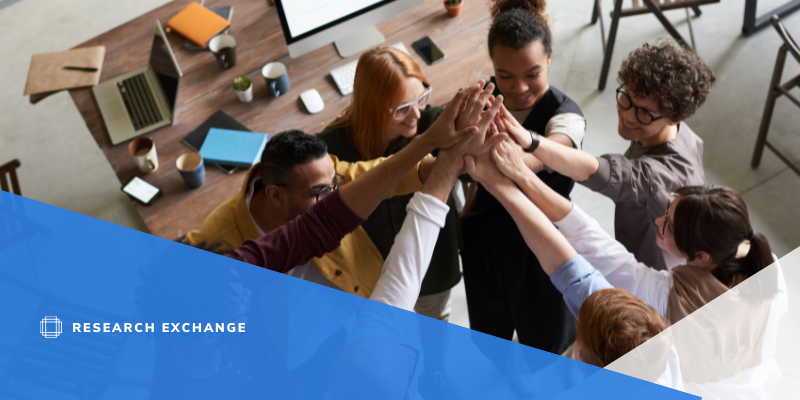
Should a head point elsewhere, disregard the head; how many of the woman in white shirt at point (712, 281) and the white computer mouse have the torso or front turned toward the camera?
0

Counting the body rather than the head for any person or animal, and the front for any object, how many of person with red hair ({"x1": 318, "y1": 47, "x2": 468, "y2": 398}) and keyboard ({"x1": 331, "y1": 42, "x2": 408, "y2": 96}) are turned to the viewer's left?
0

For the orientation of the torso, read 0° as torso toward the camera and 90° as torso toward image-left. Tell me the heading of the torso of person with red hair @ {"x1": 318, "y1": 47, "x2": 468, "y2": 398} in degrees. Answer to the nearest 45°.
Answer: approximately 315°

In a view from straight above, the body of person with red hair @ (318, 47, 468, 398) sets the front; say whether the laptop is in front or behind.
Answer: behind

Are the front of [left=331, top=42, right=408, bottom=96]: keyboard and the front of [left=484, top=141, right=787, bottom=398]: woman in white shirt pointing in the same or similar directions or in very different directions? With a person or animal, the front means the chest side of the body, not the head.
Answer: very different directions

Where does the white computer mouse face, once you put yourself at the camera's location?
facing away from the viewer and to the left of the viewer

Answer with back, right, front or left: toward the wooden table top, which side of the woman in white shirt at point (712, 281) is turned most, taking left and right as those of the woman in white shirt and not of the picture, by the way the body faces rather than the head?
front

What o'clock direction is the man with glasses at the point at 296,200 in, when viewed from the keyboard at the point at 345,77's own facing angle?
The man with glasses is roughly at 2 o'clock from the keyboard.
